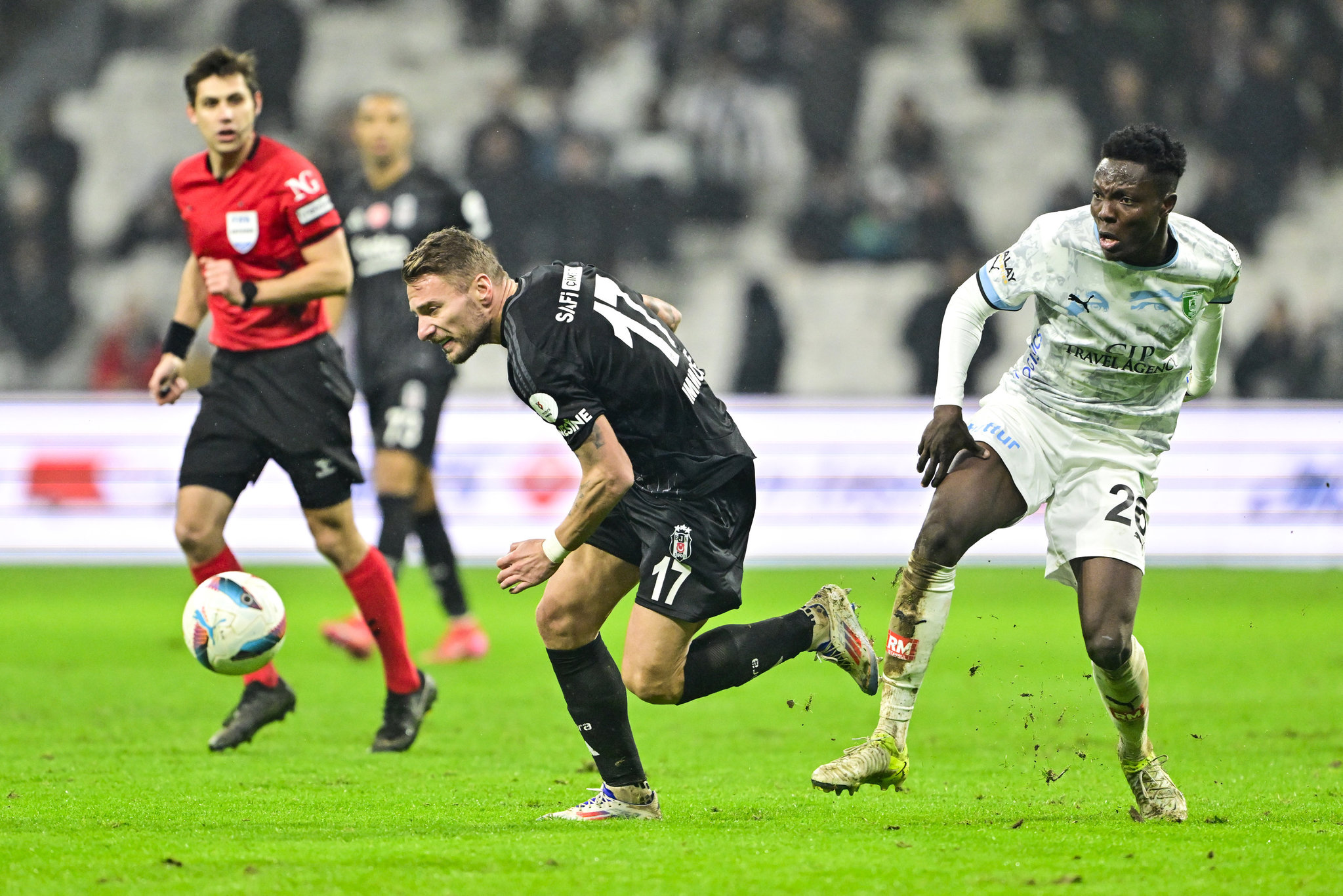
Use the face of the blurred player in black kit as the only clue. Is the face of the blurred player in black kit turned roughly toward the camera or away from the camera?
toward the camera

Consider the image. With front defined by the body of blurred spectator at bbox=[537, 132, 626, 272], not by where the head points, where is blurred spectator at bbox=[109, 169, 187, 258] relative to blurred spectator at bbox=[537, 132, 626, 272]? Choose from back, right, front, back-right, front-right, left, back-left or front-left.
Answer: right

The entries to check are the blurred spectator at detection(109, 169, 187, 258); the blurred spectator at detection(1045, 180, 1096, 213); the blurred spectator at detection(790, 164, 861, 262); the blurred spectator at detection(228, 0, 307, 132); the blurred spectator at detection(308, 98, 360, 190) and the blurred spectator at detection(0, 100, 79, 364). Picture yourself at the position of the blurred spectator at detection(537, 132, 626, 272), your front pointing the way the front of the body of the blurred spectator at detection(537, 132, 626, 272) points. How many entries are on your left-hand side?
2

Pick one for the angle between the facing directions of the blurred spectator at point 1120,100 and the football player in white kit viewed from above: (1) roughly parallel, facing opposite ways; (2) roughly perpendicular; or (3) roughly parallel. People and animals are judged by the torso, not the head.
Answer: roughly parallel

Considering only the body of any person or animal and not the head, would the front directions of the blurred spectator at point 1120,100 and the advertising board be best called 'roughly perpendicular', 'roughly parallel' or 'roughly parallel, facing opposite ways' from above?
roughly parallel

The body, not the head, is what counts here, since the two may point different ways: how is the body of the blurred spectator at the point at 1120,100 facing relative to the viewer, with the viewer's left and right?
facing the viewer

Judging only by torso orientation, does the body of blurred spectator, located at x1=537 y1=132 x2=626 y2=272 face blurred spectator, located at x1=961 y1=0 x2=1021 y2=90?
no

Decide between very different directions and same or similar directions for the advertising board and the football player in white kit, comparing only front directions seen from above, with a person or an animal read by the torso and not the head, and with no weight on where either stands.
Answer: same or similar directions

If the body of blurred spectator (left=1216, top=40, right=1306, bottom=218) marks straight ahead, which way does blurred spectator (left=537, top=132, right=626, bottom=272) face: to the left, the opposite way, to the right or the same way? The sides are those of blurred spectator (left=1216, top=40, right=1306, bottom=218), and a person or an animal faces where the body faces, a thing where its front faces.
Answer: the same way

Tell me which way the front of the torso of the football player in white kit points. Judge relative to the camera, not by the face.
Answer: toward the camera

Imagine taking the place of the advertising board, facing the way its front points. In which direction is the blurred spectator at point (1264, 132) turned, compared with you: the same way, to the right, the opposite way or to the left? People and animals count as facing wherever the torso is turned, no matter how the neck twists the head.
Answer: the same way

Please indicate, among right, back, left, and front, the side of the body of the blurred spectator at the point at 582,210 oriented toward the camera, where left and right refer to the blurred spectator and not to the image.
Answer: front

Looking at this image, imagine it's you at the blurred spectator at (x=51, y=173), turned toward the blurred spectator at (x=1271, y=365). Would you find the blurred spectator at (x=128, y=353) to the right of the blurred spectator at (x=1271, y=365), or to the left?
right

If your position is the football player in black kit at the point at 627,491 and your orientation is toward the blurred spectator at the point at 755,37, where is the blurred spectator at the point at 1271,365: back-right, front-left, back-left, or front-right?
front-right

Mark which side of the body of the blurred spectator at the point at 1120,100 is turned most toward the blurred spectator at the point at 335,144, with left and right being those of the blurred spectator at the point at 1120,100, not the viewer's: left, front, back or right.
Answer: right

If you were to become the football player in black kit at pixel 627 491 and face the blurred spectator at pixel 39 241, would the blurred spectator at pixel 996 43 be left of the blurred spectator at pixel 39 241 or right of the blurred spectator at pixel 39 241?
right
